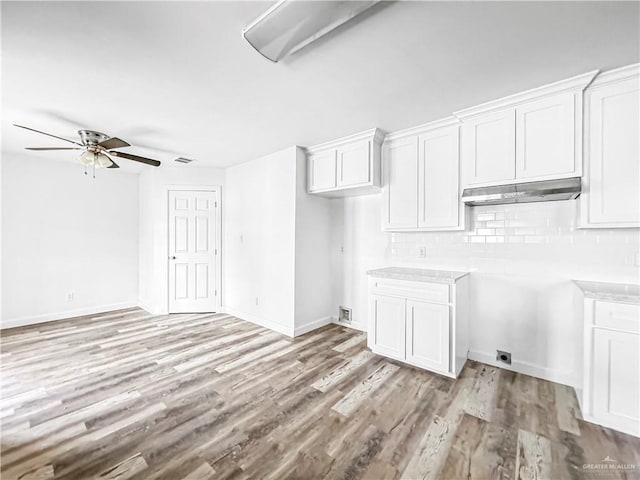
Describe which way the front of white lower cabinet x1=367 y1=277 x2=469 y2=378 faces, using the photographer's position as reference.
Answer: facing the viewer and to the left of the viewer

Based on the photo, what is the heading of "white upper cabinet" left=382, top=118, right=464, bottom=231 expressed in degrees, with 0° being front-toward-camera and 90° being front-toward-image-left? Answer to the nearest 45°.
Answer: approximately 45°

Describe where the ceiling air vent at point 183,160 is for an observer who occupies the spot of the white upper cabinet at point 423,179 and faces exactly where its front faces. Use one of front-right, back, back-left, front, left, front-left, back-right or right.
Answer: front-right

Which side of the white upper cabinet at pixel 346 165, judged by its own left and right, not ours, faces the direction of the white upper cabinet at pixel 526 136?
left

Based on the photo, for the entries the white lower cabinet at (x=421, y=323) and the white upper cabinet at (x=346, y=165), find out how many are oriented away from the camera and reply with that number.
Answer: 0

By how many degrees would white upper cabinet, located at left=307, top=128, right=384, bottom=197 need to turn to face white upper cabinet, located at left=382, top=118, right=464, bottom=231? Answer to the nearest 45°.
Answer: approximately 135° to its left

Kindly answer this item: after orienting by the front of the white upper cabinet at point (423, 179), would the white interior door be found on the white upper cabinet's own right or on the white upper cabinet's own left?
on the white upper cabinet's own right

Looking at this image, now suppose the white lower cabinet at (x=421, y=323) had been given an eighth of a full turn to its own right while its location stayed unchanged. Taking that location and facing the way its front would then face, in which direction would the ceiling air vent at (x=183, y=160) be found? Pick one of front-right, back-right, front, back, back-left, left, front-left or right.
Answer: front

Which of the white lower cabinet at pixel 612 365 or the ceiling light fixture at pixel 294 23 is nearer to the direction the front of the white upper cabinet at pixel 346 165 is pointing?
the ceiling light fixture
